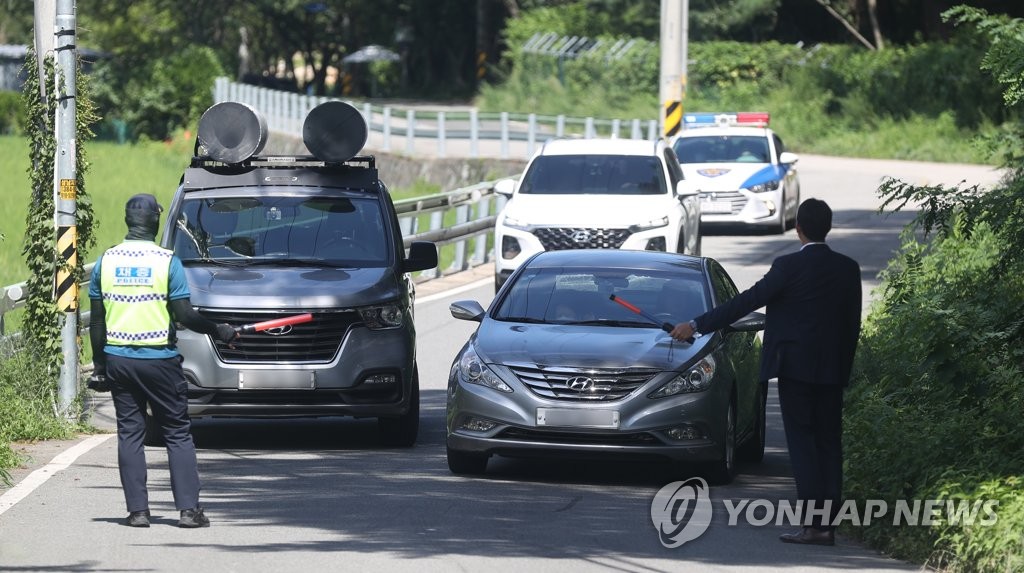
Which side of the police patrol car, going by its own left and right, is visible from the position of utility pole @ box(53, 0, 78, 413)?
front

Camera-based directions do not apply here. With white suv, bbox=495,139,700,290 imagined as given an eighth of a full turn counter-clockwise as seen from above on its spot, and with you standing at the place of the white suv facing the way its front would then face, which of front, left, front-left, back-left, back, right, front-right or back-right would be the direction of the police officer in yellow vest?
front-right

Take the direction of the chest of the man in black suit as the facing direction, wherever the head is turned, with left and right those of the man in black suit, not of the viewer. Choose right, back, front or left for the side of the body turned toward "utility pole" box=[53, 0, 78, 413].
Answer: front

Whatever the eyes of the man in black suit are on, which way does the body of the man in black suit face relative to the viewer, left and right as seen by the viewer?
facing away from the viewer and to the left of the viewer

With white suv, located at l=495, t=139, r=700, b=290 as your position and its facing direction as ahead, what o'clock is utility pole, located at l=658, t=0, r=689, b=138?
The utility pole is roughly at 6 o'clock from the white suv.

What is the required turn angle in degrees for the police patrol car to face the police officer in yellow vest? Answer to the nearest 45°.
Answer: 0° — it already faces them

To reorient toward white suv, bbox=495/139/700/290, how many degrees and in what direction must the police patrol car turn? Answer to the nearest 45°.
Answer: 0° — it already faces it

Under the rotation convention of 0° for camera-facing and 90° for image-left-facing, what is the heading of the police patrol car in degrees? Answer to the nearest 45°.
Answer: approximately 0°

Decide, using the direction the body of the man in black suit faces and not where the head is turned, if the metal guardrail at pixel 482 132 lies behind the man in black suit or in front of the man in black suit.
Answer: in front

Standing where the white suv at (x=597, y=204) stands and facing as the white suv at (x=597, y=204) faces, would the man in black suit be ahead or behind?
ahead

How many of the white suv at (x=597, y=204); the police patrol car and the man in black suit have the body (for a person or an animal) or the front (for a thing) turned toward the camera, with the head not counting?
2

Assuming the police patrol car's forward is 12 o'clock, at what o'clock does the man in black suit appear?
The man in black suit is roughly at 12 o'clock from the police patrol car.

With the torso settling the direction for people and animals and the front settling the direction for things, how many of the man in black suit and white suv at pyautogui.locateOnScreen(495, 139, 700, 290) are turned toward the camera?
1

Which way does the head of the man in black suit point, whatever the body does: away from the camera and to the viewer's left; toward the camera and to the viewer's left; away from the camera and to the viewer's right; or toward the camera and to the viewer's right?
away from the camera and to the viewer's left
